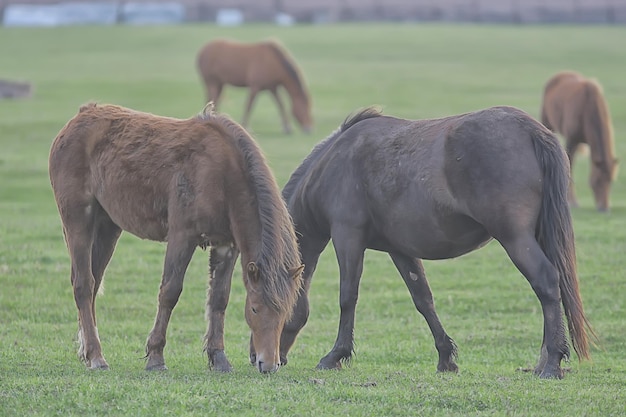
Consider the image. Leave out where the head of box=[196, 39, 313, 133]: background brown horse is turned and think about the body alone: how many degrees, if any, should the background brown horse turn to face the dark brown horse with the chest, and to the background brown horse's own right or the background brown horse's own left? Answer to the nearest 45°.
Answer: approximately 90° to the background brown horse's own right

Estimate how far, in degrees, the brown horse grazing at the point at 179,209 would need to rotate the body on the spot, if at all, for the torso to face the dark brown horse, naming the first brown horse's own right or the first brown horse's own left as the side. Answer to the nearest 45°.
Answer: approximately 45° to the first brown horse's own left

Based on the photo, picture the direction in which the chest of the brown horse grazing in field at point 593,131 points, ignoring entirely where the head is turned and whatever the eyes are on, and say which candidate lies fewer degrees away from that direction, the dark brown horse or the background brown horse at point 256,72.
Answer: the dark brown horse

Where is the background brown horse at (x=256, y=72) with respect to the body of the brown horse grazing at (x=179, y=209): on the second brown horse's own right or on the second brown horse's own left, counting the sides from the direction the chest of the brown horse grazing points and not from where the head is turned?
on the second brown horse's own left

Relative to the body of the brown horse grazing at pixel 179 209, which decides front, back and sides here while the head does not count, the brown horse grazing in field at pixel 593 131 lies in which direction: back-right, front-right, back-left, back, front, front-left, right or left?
left

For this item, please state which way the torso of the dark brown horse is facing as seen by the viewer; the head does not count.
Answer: to the viewer's left

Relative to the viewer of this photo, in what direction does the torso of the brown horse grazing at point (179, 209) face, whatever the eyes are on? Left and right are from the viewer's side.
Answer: facing the viewer and to the right of the viewer

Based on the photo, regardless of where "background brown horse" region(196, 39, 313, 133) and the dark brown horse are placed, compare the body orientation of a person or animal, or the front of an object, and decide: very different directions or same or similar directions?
very different directions

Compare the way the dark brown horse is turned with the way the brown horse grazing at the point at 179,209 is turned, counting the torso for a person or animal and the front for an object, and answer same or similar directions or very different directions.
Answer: very different directions

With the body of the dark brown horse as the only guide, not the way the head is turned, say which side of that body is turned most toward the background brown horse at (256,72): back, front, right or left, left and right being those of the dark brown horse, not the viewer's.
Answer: right

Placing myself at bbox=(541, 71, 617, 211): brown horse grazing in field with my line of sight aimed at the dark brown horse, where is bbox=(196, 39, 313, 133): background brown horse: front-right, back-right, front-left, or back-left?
back-right

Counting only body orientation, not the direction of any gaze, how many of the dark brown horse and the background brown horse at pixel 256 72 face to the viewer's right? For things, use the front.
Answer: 1

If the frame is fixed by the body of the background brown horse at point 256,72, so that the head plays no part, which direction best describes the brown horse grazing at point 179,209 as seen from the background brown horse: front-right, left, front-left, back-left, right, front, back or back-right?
right

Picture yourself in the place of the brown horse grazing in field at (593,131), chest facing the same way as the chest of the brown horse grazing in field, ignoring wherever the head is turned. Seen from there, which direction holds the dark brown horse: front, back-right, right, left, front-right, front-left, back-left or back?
front-right

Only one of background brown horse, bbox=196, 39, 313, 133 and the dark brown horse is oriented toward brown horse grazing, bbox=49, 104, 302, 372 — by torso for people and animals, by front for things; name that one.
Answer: the dark brown horse

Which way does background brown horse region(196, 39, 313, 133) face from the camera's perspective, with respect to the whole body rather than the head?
to the viewer's right
